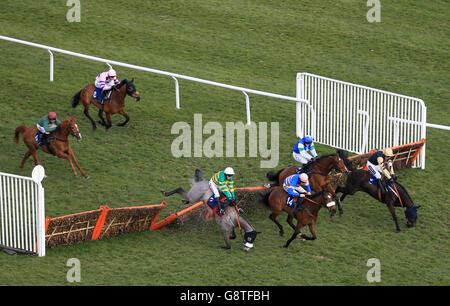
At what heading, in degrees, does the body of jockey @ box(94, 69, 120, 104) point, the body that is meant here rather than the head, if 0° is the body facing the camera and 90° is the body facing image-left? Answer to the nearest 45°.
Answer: approximately 315°

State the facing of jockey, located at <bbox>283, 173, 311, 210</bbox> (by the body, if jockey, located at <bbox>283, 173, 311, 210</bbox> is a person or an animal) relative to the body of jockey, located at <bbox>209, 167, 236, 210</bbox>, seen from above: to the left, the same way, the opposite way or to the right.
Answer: the same way

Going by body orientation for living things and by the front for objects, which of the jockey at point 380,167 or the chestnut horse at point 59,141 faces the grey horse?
the chestnut horse

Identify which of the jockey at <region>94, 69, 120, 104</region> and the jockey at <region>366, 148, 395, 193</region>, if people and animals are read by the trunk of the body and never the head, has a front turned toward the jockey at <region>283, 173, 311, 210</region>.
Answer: the jockey at <region>94, 69, 120, 104</region>

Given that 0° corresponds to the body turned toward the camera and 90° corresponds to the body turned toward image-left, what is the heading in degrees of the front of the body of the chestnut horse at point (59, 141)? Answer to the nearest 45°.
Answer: approximately 315°

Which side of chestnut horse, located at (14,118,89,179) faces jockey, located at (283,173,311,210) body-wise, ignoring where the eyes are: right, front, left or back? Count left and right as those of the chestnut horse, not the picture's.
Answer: front

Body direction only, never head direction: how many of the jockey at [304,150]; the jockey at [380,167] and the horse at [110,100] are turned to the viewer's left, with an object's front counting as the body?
0

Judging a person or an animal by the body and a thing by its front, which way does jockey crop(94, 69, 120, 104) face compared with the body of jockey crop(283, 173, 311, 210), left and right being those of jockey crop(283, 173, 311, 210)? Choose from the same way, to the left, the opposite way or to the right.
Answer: the same way

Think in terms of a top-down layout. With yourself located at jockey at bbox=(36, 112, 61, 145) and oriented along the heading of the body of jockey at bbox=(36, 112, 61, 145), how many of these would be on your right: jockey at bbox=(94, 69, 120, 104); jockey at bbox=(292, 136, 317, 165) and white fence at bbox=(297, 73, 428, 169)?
0

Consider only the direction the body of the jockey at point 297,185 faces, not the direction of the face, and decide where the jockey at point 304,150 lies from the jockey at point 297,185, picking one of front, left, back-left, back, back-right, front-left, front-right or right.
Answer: back-left

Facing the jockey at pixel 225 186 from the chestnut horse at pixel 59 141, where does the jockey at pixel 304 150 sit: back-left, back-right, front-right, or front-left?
front-left

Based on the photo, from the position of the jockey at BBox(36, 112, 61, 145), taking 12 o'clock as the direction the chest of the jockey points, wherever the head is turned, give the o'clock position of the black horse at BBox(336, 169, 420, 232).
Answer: The black horse is roughly at 11 o'clock from the jockey.

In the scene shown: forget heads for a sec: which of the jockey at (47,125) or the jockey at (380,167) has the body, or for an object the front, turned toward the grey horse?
the jockey at (47,125)

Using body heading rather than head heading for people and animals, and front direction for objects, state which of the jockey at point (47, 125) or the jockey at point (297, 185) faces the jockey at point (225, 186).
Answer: the jockey at point (47, 125)

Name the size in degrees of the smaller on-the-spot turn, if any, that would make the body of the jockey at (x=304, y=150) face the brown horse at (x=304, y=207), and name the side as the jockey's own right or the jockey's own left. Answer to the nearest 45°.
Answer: approximately 45° to the jockey's own right

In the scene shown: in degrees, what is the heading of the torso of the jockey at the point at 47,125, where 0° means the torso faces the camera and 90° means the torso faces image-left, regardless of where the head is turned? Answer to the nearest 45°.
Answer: approximately 315°

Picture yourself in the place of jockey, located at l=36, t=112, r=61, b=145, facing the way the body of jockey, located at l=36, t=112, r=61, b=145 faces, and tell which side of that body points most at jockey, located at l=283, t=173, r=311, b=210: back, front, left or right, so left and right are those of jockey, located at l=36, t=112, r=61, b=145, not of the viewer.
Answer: front
